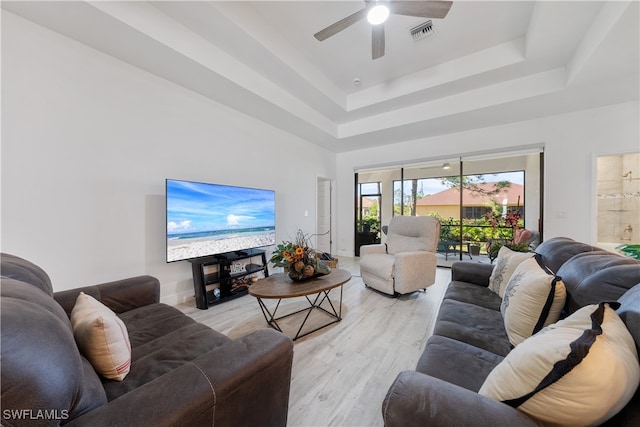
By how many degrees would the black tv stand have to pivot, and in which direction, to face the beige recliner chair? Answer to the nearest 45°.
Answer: approximately 45° to its left

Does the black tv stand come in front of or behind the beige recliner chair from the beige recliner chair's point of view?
in front

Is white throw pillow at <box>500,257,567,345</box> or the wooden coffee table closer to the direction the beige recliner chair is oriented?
the wooden coffee table

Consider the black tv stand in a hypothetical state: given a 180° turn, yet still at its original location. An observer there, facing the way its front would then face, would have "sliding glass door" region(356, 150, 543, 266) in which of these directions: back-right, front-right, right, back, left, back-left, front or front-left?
back-right

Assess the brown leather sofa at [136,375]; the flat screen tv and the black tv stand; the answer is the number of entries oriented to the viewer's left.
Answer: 0

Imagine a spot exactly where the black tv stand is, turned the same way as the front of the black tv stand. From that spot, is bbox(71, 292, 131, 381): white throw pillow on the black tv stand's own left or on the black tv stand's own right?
on the black tv stand's own right

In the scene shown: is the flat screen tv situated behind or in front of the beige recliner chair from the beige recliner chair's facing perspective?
in front

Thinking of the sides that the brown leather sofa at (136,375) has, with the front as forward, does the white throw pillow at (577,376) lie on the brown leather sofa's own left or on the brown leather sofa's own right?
on the brown leather sofa's own right

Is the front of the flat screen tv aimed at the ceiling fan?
yes

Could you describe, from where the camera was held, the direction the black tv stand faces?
facing the viewer and to the right of the viewer

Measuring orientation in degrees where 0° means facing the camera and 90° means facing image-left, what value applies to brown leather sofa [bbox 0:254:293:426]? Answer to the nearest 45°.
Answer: approximately 225°

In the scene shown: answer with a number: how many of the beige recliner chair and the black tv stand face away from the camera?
0
